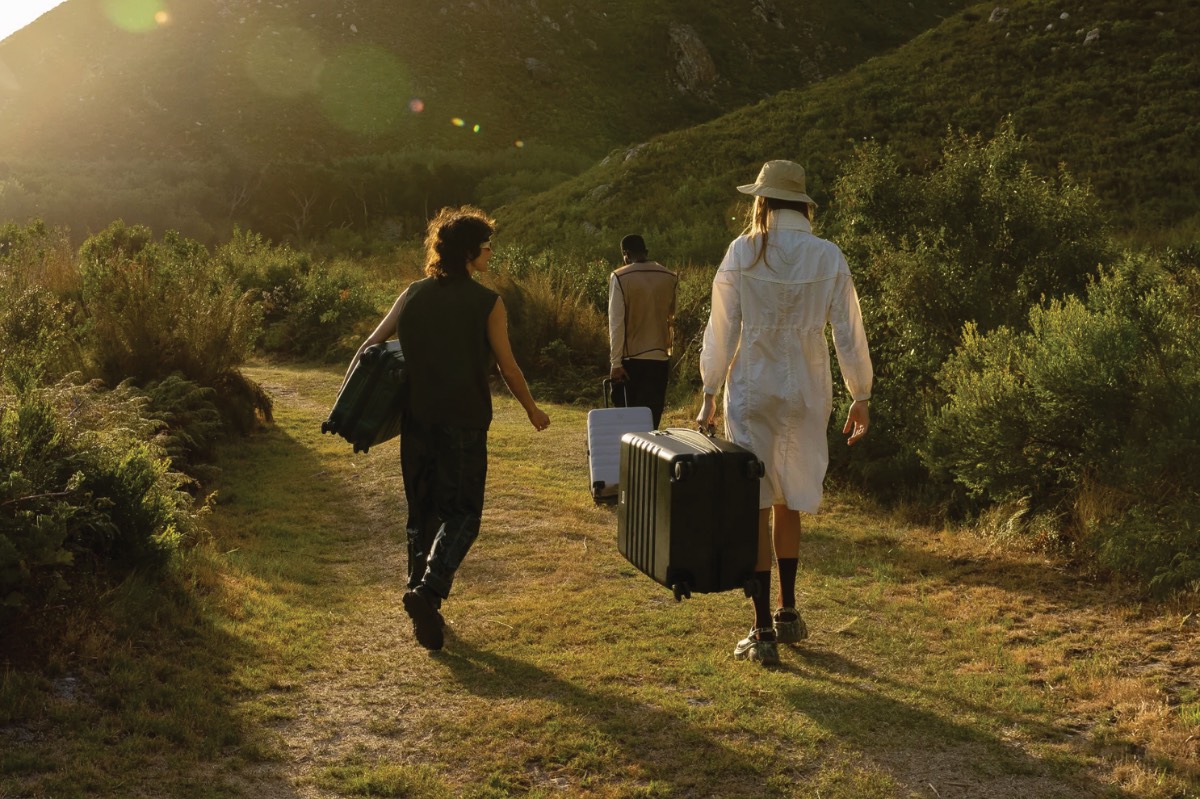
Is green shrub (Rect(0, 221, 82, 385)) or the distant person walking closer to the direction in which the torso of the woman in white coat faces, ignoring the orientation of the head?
the distant person walking

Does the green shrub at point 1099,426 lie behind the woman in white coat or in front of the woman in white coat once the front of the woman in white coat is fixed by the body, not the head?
in front

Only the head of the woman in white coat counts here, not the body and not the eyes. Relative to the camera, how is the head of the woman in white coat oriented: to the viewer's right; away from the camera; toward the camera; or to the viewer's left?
away from the camera

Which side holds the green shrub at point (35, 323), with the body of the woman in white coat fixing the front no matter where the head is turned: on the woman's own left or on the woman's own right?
on the woman's own left

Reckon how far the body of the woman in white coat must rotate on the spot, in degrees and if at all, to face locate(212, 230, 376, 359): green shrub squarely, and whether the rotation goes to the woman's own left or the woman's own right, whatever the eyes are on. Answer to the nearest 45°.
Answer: approximately 45° to the woman's own left

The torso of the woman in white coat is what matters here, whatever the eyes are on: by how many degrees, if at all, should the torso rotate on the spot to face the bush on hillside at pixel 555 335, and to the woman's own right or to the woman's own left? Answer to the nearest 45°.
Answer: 0° — they already face it

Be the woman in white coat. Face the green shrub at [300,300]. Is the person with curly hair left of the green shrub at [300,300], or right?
left

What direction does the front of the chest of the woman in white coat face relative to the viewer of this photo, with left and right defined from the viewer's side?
facing away from the viewer

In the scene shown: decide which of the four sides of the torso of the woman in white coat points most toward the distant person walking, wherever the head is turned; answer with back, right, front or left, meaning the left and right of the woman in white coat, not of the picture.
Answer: front

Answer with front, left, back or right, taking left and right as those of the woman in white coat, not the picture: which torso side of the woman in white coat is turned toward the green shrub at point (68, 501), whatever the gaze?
left

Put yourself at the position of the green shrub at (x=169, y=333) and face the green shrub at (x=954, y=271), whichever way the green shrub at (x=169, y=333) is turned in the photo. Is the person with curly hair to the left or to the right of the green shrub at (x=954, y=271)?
right

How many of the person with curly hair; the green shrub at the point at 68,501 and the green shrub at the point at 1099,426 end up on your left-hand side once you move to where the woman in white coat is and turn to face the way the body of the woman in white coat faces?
2
